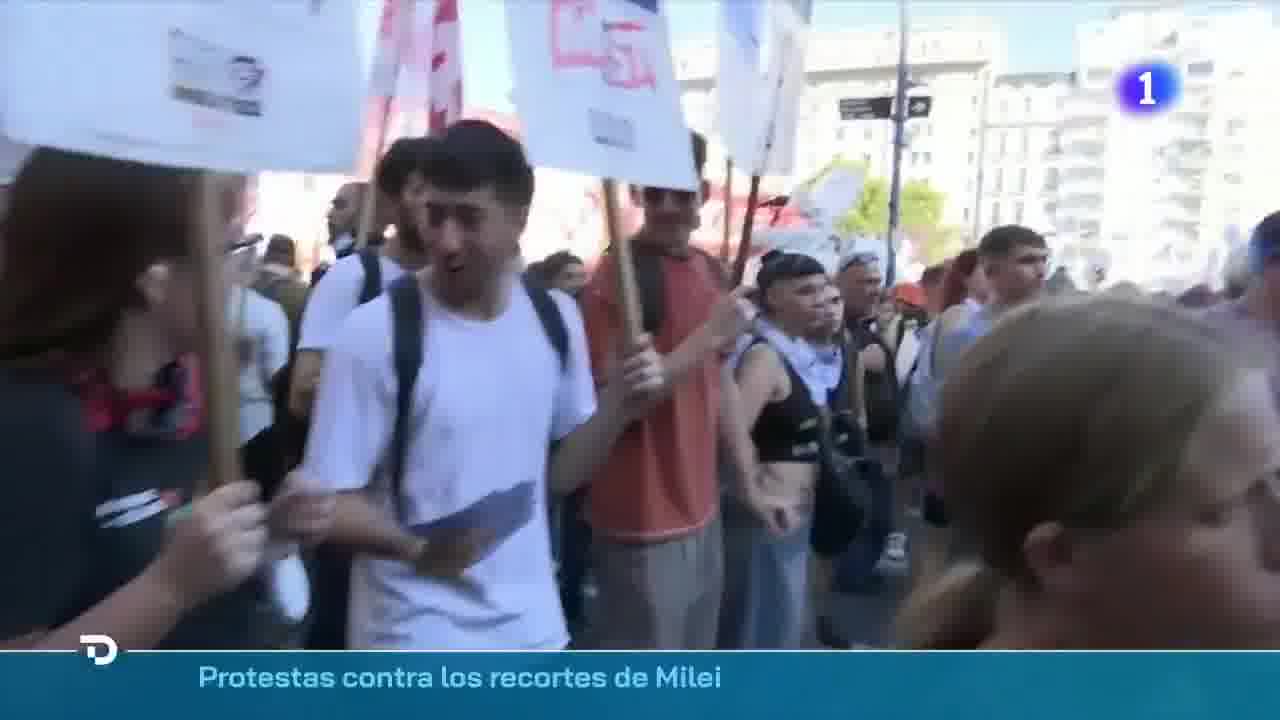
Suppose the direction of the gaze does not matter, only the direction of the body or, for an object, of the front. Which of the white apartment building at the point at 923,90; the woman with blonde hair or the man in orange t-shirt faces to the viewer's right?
the woman with blonde hair

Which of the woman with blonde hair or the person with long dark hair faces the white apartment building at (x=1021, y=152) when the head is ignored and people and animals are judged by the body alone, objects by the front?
the person with long dark hair

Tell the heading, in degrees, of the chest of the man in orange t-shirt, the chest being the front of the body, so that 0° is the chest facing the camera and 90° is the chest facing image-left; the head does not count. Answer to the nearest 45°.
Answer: approximately 0°

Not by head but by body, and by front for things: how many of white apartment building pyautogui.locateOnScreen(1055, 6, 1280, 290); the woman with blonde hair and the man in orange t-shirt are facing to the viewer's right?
1

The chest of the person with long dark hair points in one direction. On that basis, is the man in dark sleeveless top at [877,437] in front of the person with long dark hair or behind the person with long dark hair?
in front

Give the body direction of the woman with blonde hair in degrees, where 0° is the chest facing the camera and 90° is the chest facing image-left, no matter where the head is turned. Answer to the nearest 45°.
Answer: approximately 270°

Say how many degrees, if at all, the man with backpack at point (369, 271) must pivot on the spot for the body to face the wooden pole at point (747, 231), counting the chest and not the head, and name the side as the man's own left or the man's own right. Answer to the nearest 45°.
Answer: approximately 90° to the man's own left

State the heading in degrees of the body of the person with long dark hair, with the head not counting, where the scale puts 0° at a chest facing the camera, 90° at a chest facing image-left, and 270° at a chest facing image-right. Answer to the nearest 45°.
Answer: approximately 270°

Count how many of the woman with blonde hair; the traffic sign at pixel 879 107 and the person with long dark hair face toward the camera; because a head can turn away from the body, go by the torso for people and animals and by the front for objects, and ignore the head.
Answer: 1

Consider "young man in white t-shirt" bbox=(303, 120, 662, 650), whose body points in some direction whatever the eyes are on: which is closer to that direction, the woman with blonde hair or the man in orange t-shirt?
the woman with blonde hair

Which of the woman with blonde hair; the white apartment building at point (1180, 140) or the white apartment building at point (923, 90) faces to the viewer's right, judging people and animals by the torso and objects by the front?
the woman with blonde hair

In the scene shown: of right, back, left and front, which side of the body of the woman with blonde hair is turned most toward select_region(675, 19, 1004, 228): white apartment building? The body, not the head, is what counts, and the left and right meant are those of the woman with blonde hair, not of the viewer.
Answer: left
